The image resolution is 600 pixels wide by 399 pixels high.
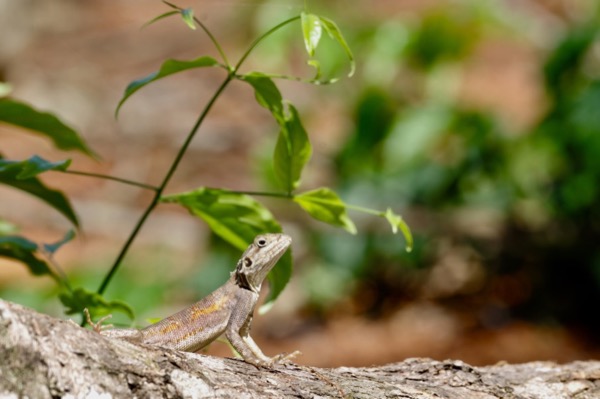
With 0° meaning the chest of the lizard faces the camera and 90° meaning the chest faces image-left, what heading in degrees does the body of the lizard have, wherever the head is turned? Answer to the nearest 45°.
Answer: approximately 270°
